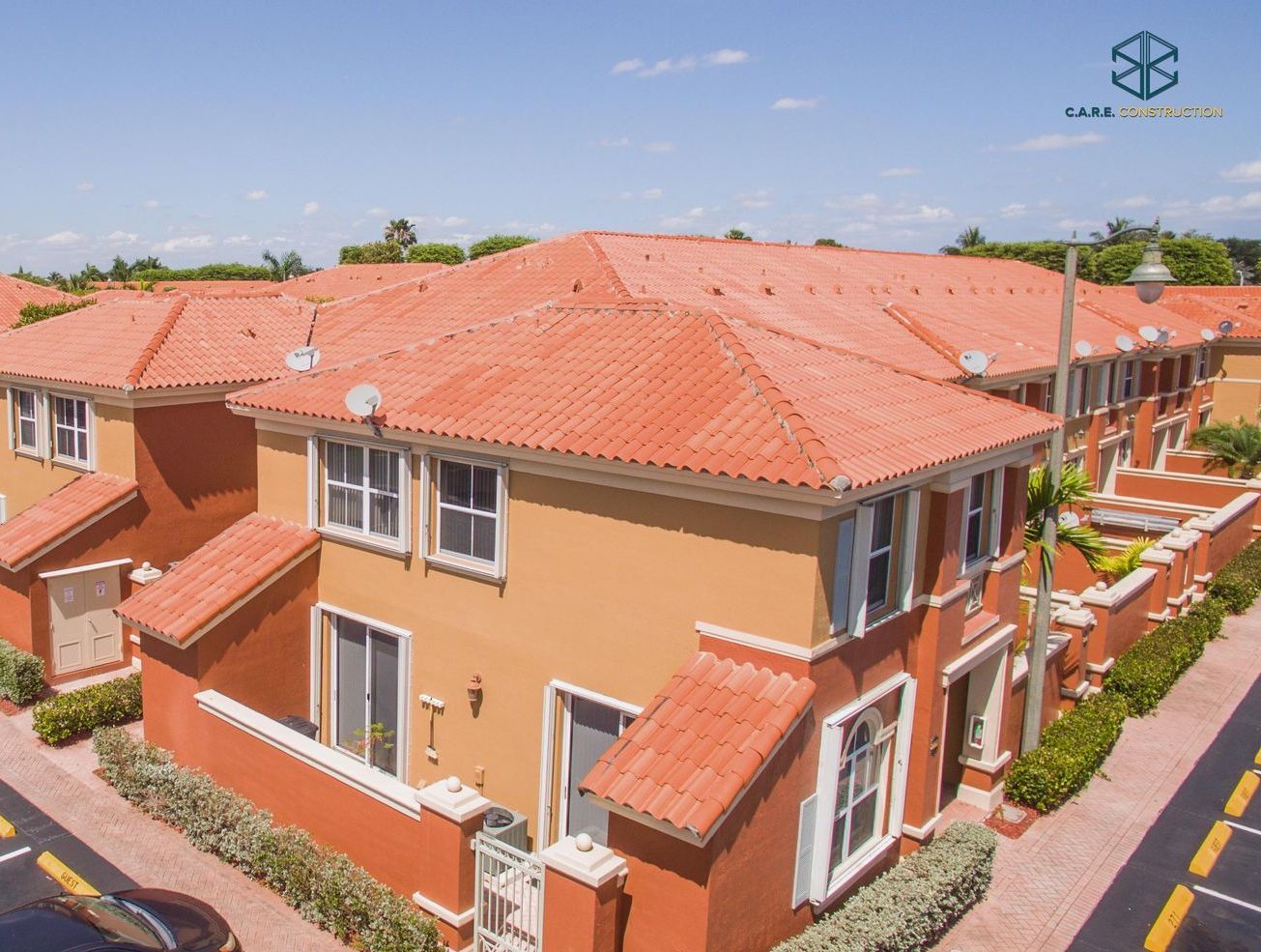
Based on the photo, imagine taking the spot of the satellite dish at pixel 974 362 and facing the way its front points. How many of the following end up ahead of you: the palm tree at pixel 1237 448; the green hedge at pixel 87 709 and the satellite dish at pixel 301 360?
2

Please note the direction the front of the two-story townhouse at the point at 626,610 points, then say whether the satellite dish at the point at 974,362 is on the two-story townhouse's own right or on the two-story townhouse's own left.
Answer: on the two-story townhouse's own left

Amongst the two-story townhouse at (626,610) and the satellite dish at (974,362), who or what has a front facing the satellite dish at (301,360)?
the satellite dish at (974,362)

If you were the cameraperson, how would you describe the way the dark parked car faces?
facing to the right of the viewer

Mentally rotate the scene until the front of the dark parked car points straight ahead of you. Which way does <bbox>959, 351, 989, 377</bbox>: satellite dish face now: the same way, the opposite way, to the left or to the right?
the opposite way

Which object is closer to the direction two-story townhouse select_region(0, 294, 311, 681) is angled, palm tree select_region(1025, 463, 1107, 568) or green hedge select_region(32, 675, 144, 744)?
the green hedge
